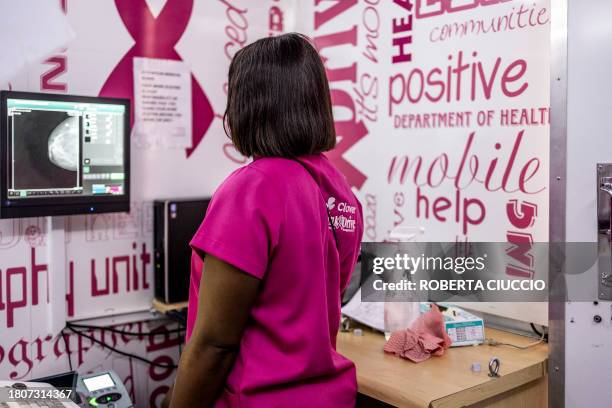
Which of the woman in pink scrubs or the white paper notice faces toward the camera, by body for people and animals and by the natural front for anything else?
the white paper notice

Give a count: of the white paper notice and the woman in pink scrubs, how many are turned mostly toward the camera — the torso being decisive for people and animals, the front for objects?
1

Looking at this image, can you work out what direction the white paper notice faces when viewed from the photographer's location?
facing the viewer

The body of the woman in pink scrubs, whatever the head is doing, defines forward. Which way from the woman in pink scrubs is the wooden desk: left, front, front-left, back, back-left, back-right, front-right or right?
right

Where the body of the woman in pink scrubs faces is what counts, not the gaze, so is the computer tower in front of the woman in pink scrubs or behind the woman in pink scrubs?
in front

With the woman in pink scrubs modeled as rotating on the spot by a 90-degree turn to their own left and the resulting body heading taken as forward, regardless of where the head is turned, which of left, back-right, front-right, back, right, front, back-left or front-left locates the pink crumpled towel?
back

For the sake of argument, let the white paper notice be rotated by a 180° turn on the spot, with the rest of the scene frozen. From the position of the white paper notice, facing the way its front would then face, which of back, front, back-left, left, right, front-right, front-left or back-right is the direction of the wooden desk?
back-right

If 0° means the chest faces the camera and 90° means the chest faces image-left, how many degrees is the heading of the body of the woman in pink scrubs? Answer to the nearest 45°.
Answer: approximately 135°

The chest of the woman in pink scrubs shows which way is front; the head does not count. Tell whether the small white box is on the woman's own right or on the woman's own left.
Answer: on the woman's own right

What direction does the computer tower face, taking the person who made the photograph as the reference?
facing the viewer and to the left of the viewer

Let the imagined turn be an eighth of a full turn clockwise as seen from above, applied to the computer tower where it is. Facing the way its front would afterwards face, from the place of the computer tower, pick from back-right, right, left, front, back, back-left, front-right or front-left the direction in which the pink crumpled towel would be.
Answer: back-left

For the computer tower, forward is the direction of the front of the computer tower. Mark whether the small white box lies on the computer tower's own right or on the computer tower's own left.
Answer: on the computer tower's own left
